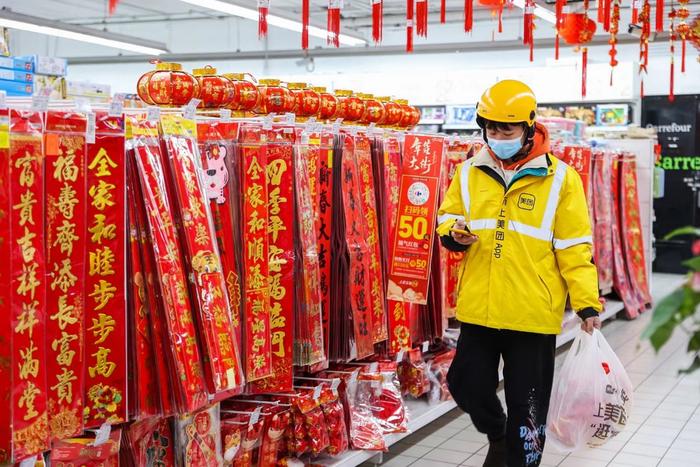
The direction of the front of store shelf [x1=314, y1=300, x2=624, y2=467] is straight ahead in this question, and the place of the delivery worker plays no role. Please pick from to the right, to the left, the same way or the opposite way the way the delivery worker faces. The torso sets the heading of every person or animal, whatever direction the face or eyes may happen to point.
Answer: to the right

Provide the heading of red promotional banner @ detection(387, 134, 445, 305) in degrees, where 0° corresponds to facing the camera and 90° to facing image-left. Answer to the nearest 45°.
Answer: approximately 0°

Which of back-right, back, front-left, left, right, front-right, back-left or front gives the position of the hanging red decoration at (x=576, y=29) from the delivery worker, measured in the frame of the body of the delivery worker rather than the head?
back-right

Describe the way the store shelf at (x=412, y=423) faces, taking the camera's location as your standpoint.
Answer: facing the viewer and to the right of the viewer

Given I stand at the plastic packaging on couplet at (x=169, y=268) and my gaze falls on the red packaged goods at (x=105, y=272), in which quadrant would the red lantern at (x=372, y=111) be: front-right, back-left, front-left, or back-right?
back-right

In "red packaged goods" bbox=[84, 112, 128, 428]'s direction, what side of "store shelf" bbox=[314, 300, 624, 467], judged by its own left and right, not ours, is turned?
right

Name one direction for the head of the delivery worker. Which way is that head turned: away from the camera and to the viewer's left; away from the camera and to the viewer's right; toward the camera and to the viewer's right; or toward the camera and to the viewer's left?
toward the camera and to the viewer's left

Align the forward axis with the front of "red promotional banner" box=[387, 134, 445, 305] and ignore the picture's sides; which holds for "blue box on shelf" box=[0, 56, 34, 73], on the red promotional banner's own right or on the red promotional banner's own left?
on the red promotional banner's own right

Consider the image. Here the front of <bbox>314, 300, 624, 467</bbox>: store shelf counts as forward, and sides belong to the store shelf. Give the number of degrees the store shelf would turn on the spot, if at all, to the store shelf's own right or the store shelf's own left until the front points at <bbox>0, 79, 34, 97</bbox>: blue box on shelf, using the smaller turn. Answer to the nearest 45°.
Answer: approximately 90° to the store shelf's own right

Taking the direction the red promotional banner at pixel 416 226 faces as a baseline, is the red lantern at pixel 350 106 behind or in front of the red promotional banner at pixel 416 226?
behind

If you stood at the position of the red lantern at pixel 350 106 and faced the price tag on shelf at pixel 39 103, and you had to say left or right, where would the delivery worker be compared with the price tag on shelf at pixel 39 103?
left
